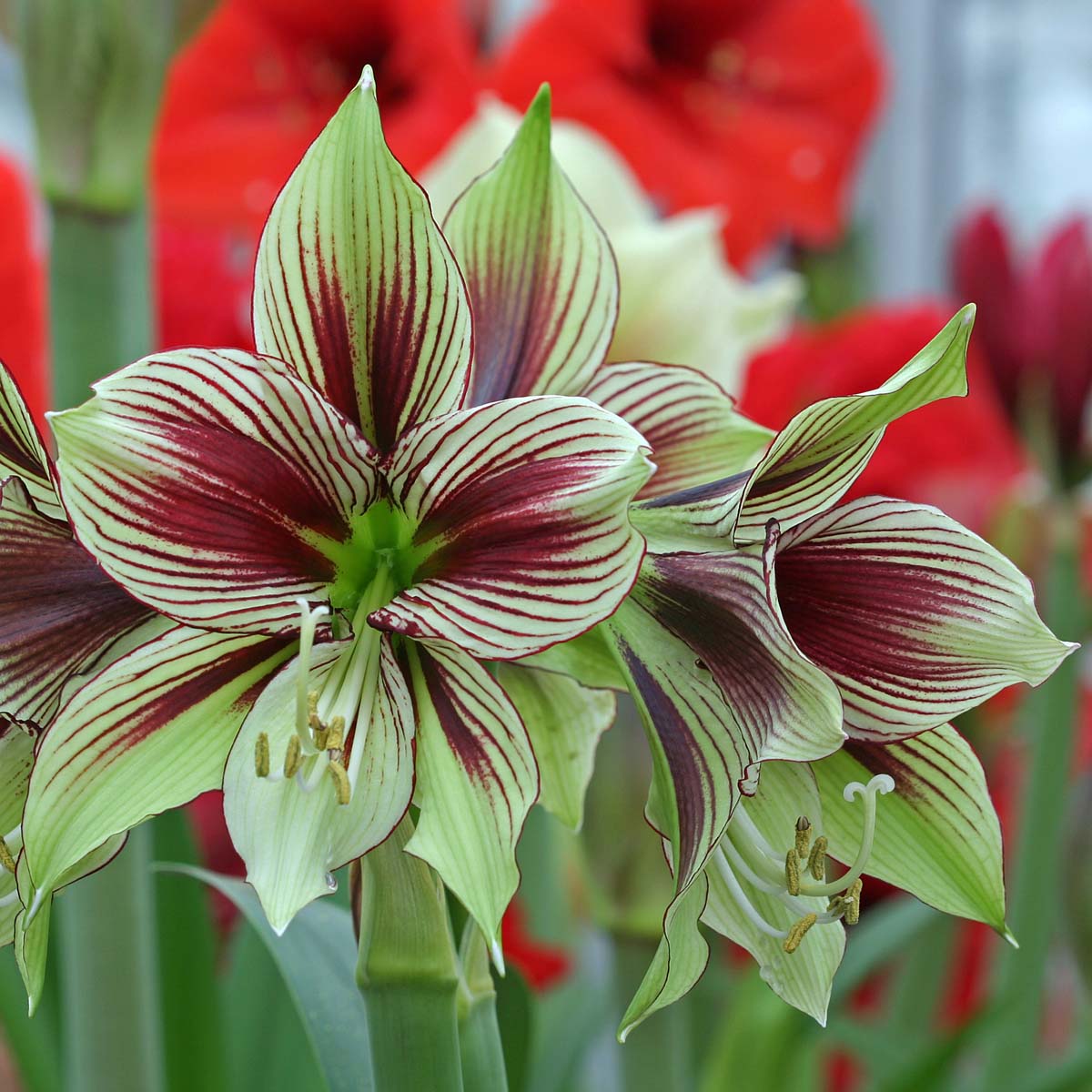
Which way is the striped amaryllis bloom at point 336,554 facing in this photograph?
toward the camera

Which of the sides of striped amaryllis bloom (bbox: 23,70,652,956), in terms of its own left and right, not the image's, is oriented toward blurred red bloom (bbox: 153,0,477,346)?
back
